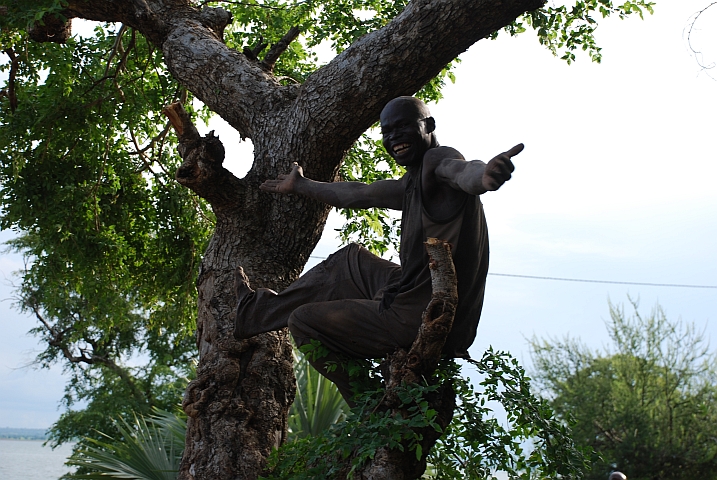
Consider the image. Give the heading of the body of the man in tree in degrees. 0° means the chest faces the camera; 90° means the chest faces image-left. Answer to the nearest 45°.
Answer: approximately 45°
